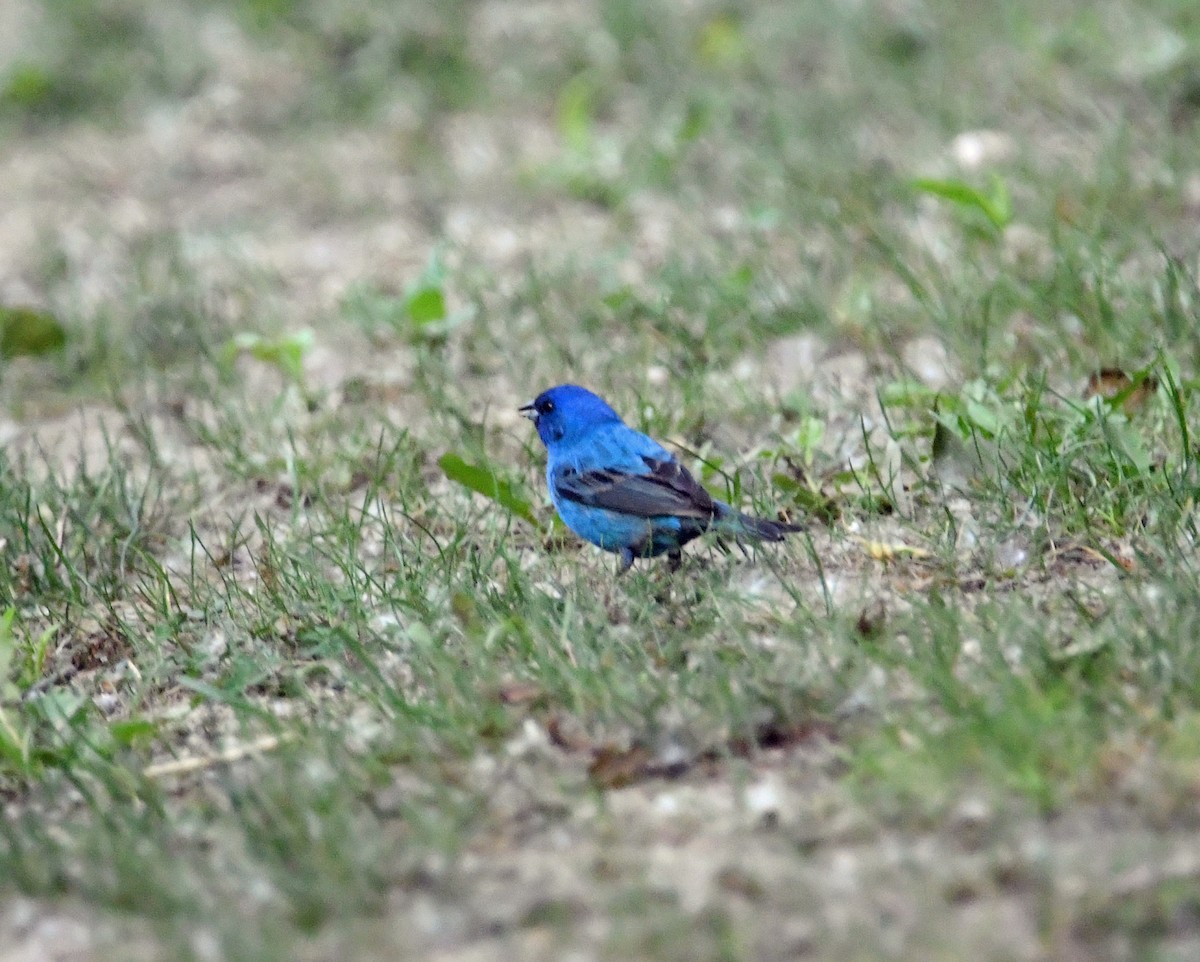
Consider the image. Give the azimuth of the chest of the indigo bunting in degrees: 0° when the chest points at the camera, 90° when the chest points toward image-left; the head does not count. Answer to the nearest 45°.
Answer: approximately 90°

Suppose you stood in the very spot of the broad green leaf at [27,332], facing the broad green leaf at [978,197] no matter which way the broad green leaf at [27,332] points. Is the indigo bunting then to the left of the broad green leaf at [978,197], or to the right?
right

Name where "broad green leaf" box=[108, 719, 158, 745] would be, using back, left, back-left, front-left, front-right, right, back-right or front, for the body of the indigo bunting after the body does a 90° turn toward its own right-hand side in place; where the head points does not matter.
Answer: back-left

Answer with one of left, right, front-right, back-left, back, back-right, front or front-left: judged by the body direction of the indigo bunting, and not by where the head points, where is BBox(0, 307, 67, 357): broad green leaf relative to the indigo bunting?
front-right

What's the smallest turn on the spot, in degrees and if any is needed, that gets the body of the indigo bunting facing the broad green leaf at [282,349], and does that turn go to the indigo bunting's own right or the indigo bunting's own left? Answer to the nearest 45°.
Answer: approximately 45° to the indigo bunting's own right

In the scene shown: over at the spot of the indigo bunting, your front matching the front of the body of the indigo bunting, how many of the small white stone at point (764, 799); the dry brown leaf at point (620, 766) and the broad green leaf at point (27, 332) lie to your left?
2

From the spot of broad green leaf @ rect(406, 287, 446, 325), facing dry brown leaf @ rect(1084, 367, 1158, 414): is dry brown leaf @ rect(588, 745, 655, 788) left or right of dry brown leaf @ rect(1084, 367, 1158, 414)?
right

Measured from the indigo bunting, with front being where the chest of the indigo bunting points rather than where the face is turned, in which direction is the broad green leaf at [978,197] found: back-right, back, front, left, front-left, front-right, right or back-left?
back-right

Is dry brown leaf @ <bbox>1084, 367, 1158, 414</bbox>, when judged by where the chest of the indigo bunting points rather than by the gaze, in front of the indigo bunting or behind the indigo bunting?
behind

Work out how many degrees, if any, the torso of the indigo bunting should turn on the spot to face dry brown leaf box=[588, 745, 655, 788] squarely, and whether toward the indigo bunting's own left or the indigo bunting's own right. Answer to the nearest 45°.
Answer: approximately 90° to the indigo bunting's own left

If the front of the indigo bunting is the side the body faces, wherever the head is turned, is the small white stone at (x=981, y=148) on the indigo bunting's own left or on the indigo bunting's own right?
on the indigo bunting's own right

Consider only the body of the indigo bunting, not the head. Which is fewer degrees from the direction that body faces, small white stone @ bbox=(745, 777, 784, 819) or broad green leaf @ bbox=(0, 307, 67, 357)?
the broad green leaf
